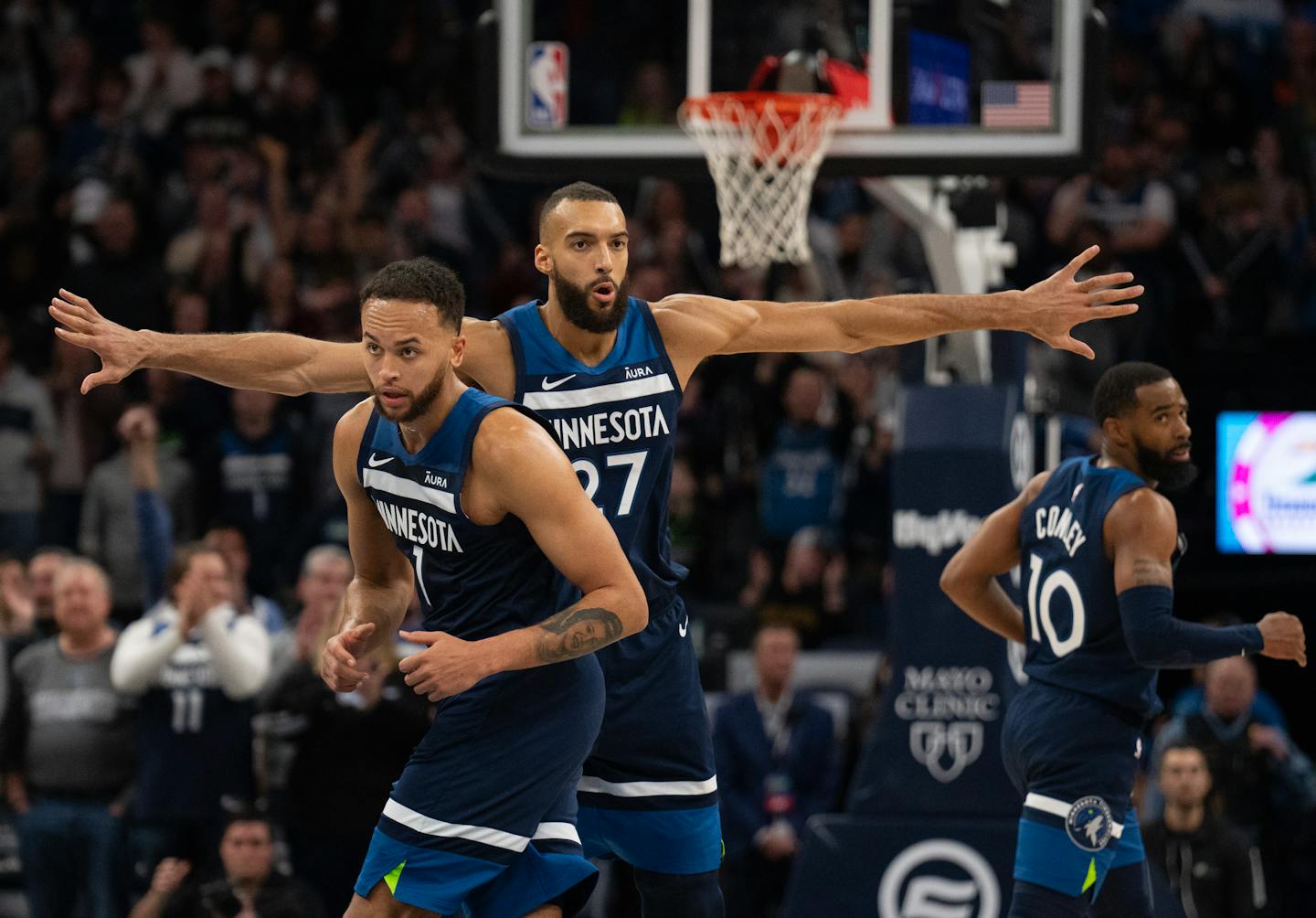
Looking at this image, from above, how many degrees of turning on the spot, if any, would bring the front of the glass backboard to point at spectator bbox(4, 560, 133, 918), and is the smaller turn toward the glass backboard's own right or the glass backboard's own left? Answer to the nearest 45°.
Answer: approximately 90° to the glass backboard's own right

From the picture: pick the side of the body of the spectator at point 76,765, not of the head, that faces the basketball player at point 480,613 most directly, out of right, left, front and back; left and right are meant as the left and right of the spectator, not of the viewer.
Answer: front

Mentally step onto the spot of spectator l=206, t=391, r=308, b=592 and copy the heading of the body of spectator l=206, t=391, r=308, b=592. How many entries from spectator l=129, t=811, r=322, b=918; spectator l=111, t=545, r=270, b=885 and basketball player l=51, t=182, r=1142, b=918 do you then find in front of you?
3

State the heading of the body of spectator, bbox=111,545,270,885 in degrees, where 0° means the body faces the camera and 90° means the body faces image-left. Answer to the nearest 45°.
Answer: approximately 0°

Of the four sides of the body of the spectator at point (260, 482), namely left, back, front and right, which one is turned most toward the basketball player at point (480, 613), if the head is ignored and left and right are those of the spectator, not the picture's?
front

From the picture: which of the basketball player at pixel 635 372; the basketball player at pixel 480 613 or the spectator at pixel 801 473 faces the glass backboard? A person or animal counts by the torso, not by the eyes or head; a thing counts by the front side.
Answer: the spectator

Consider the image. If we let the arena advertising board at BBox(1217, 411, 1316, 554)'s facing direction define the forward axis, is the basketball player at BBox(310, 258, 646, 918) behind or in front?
in front

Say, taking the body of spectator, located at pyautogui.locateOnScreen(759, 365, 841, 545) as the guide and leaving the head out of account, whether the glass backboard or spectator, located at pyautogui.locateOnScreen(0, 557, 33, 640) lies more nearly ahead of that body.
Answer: the glass backboard

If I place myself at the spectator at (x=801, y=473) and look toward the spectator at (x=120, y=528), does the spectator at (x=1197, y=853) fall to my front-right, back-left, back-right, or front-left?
back-left

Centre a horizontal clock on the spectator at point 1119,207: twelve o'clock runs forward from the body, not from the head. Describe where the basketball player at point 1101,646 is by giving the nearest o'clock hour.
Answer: The basketball player is roughly at 12 o'clock from the spectator.
